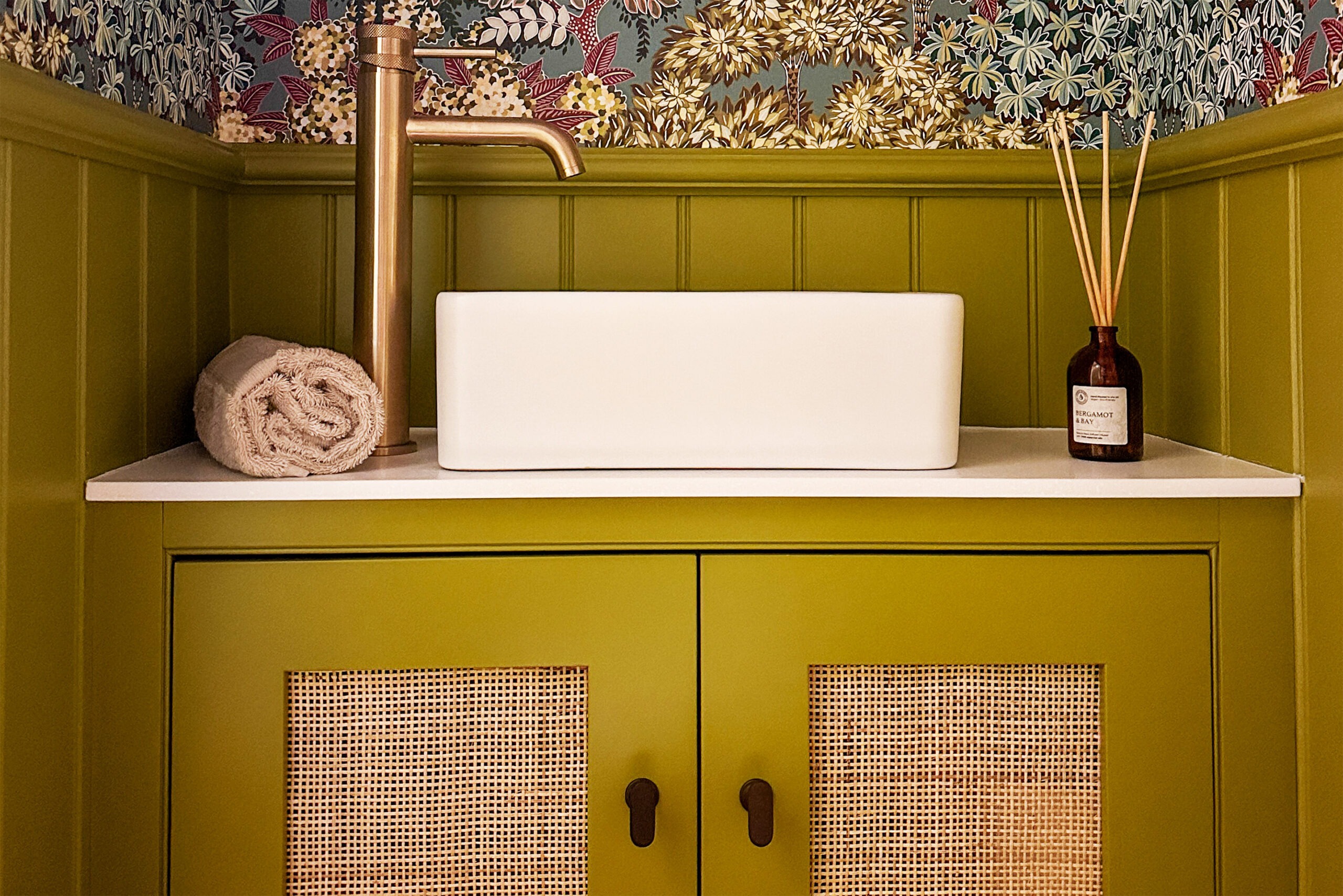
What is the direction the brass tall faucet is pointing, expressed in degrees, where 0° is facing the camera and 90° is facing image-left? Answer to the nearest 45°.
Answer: approximately 270°

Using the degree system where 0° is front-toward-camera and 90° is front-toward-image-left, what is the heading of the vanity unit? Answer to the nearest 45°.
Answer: approximately 0°
